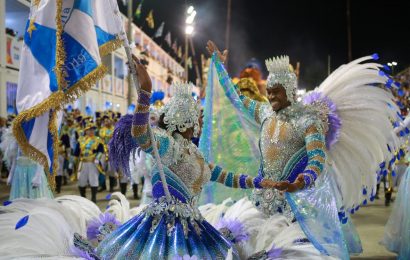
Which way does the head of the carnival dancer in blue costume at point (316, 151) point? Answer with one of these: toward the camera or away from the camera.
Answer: toward the camera

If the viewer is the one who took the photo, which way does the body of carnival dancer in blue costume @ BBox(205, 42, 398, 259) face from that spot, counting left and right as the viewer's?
facing the viewer and to the left of the viewer

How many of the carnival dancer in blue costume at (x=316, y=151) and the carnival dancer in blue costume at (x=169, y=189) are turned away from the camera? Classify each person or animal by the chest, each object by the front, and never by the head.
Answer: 0

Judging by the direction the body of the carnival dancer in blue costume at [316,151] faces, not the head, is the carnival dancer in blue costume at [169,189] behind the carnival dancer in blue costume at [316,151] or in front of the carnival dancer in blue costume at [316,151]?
in front

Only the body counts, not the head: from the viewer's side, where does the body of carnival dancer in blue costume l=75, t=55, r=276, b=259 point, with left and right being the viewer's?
facing the viewer and to the right of the viewer

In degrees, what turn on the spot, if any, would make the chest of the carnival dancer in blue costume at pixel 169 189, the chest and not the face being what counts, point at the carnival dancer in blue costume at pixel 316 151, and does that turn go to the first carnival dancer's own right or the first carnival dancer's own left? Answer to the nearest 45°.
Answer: approximately 90° to the first carnival dancer's own left
